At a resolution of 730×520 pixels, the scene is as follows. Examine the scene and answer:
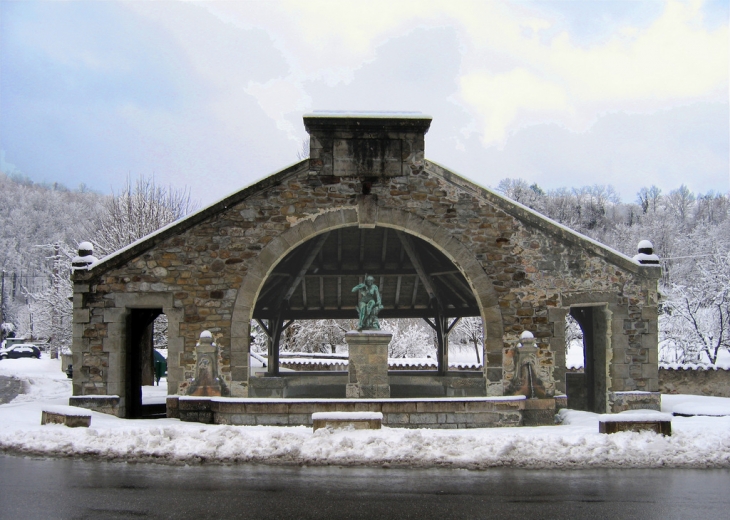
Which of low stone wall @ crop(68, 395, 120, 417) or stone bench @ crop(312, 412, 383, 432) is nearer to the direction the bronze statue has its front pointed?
the stone bench

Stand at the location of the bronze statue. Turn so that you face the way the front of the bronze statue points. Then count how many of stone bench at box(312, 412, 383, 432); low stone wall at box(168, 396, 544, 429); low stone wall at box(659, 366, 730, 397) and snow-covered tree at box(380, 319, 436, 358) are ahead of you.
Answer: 2

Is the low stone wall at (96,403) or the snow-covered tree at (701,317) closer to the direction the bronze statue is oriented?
the low stone wall

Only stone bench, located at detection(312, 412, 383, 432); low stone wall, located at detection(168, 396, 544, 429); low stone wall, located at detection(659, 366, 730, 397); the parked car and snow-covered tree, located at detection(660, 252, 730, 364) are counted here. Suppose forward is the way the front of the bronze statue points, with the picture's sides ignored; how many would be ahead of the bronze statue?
2

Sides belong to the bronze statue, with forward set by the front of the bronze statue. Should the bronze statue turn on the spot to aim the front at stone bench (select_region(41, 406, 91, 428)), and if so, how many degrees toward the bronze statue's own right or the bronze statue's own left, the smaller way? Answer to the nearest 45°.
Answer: approximately 45° to the bronze statue's own right

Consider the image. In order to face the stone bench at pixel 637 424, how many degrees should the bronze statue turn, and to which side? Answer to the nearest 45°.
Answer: approximately 45° to its left

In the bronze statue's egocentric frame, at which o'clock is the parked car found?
The parked car is roughly at 5 o'clock from the bronze statue.

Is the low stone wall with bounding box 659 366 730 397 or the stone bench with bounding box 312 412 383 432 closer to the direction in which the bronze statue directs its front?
the stone bench

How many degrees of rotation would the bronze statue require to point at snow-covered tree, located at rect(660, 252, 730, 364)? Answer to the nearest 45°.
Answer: approximately 135° to its left

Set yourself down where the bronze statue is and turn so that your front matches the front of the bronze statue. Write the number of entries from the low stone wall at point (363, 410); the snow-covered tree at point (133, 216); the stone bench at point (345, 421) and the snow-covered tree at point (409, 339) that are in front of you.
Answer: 2

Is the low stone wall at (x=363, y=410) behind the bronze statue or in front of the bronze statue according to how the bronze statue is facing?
in front

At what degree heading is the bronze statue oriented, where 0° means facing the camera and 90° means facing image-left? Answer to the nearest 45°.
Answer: approximately 0°

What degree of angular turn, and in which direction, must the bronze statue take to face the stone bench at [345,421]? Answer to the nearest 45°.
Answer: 0° — it already faces it

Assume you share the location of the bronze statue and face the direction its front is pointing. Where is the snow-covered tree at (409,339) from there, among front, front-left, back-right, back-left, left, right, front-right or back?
back
